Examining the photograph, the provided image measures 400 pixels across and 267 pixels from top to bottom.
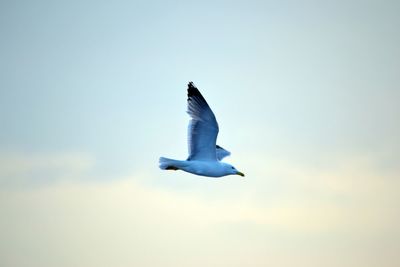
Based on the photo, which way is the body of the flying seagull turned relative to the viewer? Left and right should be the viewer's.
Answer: facing to the right of the viewer
